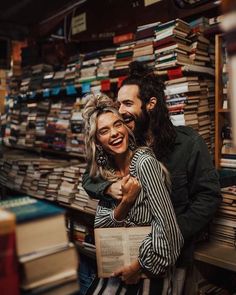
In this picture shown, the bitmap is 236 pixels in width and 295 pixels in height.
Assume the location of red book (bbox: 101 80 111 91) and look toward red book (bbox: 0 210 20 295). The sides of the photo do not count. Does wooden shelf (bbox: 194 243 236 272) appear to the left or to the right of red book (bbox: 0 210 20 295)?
left

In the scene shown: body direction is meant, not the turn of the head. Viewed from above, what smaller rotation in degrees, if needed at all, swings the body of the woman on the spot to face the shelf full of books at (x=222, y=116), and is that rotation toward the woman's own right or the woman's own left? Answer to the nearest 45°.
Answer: approximately 180°

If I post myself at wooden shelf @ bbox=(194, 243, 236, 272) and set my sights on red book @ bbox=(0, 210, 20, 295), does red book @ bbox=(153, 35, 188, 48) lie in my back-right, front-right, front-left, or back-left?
back-right

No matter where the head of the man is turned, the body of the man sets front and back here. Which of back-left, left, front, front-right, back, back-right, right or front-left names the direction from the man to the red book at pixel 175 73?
back-right

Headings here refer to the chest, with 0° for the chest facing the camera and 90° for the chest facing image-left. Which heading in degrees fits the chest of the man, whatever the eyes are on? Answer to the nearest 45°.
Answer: approximately 45°

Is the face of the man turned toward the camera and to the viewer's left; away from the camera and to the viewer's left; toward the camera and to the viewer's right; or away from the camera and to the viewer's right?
toward the camera and to the viewer's left

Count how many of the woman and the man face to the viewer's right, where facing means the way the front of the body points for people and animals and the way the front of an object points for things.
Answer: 0

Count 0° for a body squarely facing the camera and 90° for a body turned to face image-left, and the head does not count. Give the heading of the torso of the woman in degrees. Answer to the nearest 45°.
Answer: approximately 45°
